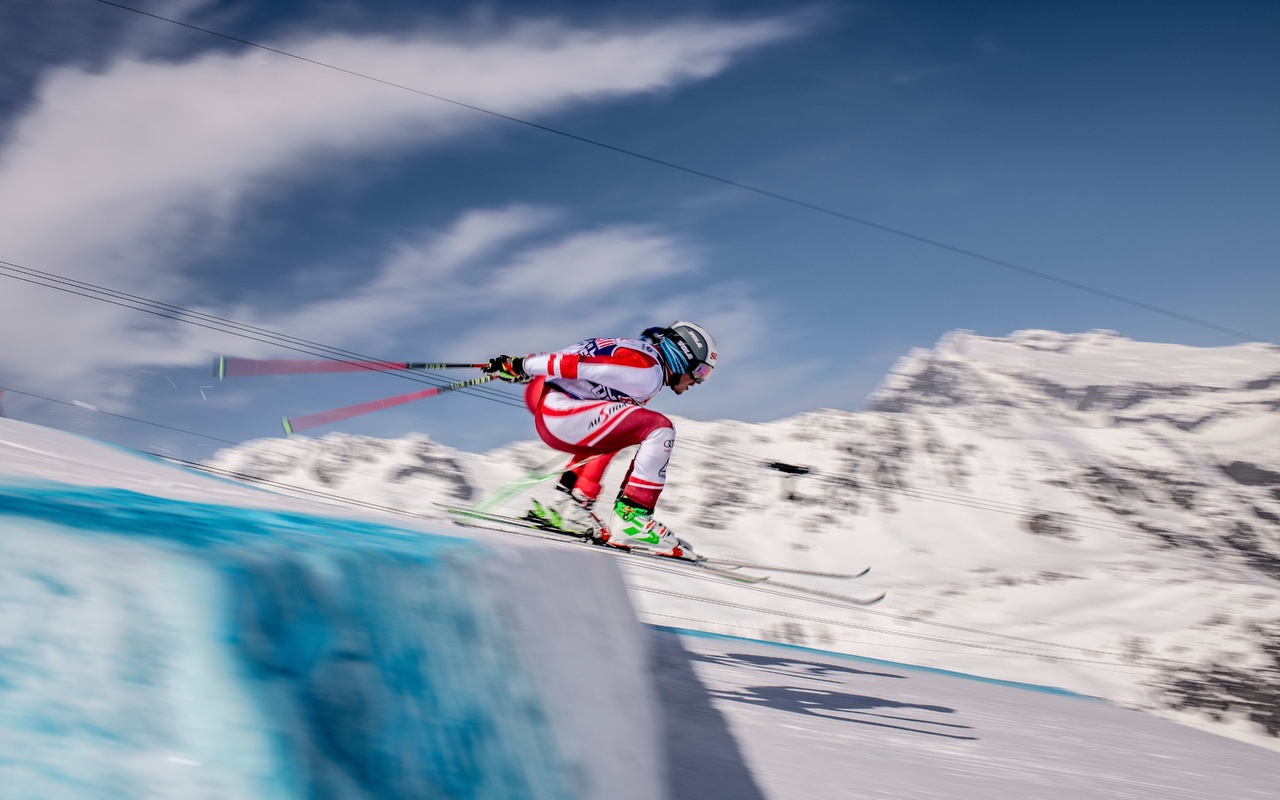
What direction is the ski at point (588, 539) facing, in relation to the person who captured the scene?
facing to the right of the viewer

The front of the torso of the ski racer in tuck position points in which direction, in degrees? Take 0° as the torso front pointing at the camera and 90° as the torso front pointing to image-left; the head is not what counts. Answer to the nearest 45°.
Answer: approximately 270°
